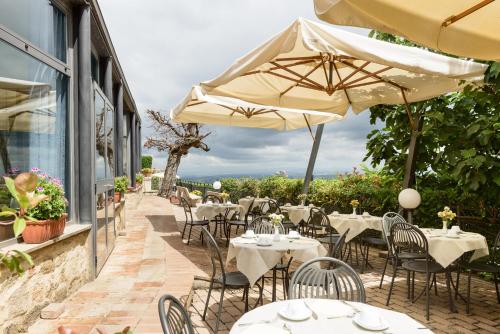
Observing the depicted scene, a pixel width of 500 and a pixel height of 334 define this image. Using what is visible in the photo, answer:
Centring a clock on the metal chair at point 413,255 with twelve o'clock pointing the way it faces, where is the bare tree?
The bare tree is roughly at 9 o'clock from the metal chair.

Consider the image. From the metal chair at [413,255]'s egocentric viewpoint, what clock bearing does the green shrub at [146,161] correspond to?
The green shrub is roughly at 9 o'clock from the metal chair.

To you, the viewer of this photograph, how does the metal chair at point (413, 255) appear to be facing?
facing away from the viewer and to the right of the viewer

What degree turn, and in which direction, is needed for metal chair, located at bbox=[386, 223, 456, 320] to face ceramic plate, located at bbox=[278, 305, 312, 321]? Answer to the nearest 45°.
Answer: approximately 135° to its right

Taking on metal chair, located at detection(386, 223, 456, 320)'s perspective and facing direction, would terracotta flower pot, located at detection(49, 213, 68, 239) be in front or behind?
behind

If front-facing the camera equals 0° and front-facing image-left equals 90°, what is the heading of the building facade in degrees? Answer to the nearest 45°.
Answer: approximately 270°

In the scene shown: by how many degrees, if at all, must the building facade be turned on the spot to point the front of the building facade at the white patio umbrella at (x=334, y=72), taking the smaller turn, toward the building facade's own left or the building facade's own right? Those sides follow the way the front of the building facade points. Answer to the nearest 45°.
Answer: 0° — it already faces it
